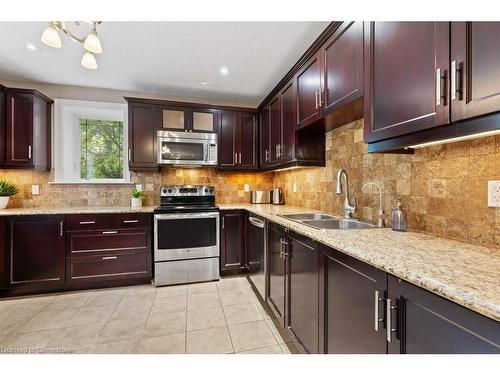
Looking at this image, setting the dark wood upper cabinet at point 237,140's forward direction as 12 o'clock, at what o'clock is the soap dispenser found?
The soap dispenser is roughly at 11 o'clock from the dark wood upper cabinet.

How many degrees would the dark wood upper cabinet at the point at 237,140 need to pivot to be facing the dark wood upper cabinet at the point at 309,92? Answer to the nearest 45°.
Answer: approximately 45° to its left

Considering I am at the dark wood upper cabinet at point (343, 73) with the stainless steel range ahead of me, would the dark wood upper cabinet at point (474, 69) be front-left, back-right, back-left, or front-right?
back-left

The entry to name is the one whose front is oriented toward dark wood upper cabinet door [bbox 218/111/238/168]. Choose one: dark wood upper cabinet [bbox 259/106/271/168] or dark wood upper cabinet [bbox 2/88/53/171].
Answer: dark wood upper cabinet [bbox 259/106/271/168]

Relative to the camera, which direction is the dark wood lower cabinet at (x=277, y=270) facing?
to the viewer's left

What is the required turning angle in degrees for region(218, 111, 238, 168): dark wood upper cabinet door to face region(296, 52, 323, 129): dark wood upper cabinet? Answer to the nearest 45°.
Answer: approximately 45° to its left

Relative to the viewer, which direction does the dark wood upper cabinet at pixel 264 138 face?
to the viewer's left

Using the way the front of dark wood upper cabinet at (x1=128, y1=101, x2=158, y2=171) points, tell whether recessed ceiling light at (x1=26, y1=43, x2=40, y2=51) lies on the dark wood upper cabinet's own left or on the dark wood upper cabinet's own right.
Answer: on the dark wood upper cabinet's own right

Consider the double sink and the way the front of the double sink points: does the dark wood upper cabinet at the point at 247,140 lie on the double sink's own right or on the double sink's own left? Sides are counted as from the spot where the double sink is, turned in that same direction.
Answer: on the double sink's own right

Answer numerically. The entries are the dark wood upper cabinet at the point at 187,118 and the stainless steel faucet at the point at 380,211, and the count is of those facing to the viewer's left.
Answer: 1

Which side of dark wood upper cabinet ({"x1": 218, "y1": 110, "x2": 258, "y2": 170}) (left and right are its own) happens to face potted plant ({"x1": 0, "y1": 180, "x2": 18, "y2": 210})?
right

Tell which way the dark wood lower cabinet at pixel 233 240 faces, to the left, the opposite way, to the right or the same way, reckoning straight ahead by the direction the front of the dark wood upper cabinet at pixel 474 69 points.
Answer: to the left
